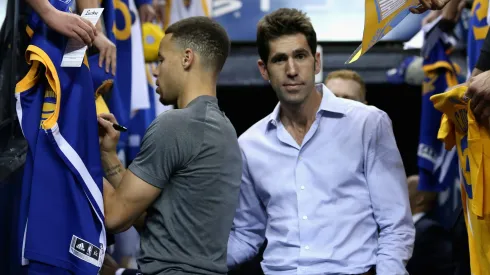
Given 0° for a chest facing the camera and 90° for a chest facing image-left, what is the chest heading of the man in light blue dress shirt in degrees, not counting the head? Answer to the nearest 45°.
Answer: approximately 0°

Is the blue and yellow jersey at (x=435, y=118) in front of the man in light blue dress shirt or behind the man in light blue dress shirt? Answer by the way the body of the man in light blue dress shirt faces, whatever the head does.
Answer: behind

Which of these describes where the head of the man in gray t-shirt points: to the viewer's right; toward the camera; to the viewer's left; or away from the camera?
to the viewer's left

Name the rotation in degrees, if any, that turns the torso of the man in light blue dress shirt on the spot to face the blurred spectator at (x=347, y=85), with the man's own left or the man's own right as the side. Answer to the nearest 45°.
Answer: approximately 180°

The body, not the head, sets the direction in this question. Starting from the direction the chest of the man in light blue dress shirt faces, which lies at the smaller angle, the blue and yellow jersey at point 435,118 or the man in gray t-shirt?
the man in gray t-shirt
